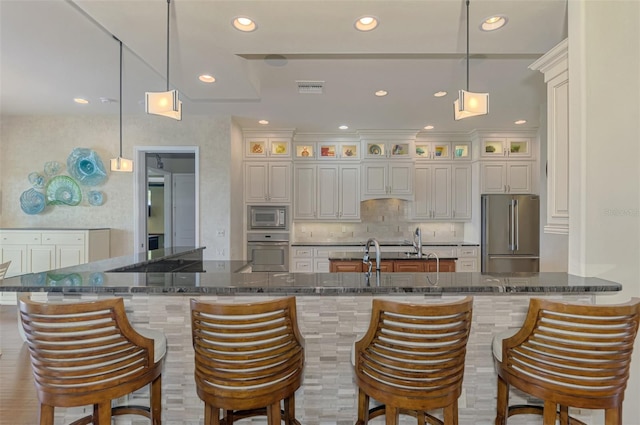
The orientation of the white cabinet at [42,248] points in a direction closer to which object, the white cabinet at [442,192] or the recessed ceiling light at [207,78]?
the recessed ceiling light

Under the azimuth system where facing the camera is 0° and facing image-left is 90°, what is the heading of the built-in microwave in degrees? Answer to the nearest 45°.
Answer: approximately 0°

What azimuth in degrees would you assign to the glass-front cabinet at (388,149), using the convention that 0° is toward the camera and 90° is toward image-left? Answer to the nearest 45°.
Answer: approximately 0°

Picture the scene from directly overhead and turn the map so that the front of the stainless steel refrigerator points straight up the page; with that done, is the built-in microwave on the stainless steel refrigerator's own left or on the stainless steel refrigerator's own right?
on the stainless steel refrigerator's own right

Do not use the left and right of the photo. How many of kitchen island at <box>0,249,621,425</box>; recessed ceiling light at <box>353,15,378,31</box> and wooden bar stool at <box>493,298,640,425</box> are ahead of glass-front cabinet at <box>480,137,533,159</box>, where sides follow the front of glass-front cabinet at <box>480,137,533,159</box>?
3

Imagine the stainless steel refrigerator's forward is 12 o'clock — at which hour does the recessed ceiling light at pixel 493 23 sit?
The recessed ceiling light is roughly at 12 o'clock from the stainless steel refrigerator.

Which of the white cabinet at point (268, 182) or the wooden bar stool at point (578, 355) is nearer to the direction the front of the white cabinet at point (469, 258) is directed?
the wooden bar stool
